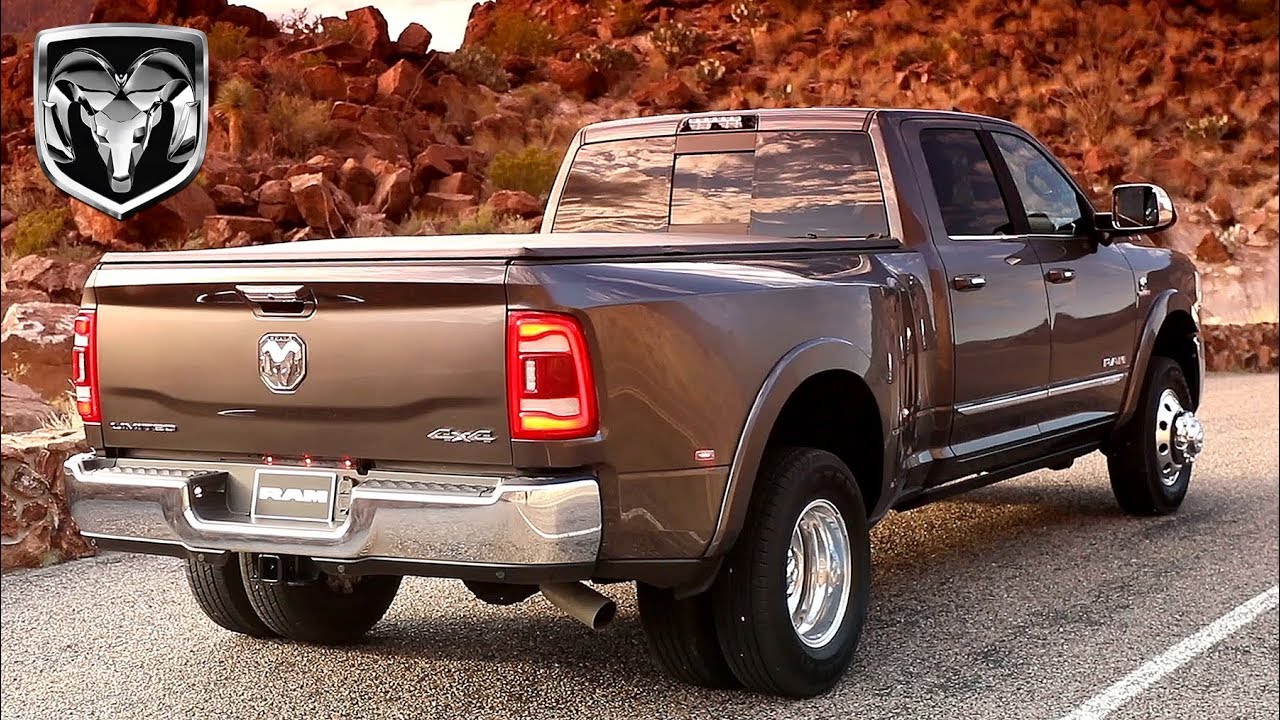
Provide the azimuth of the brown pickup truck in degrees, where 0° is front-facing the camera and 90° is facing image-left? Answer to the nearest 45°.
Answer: approximately 225°

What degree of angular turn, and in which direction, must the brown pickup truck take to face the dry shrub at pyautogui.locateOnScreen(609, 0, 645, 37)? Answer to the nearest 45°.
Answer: approximately 45° to its left

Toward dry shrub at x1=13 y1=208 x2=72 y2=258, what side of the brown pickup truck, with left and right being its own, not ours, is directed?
left

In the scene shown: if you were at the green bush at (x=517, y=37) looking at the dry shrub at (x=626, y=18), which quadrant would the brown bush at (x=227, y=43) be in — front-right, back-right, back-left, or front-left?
back-left

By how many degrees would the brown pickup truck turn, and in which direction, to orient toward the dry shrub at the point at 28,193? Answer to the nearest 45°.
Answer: approximately 90° to its left

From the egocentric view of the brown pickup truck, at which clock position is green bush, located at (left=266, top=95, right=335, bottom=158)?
The green bush is roughly at 10 o'clock from the brown pickup truck.

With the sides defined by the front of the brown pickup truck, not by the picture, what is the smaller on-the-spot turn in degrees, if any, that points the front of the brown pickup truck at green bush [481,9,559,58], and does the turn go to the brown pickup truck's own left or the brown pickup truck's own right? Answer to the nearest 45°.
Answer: approximately 45° to the brown pickup truck's own left

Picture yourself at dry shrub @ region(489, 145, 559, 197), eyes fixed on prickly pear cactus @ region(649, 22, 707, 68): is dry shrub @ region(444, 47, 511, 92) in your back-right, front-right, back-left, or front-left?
front-left

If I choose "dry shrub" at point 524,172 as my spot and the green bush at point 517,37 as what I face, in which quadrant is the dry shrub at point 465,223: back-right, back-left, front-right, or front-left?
back-left

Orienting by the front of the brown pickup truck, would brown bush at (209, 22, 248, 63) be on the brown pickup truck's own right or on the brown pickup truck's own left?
on the brown pickup truck's own left

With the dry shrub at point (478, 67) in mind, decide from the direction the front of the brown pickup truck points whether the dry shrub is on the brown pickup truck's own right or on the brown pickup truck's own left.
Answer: on the brown pickup truck's own left
